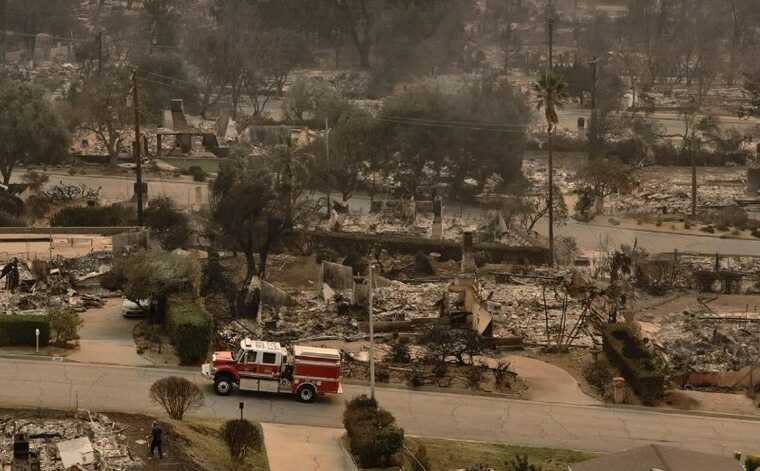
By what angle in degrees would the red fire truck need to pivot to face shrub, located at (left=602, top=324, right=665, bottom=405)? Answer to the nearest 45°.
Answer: approximately 180°

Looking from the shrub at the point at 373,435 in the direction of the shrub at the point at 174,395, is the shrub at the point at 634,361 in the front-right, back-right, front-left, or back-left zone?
back-right

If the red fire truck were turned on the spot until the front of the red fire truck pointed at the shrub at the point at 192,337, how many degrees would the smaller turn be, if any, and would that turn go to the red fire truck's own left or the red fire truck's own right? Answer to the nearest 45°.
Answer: approximately 45° to the red fire truck's own right

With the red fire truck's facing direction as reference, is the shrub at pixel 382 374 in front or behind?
behind

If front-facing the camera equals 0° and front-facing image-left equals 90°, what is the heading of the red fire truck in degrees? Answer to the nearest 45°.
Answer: approximately 90°

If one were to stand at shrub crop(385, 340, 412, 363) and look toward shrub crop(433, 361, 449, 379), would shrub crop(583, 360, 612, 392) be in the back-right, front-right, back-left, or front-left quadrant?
front-left

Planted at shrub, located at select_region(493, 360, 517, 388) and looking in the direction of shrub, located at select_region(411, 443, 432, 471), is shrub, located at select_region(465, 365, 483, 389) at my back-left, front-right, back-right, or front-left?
front-right

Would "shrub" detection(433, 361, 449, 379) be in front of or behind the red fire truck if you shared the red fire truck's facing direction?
behind

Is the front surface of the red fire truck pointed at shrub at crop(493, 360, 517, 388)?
no

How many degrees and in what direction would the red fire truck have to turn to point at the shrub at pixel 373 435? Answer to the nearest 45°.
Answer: approximately 135° to its left

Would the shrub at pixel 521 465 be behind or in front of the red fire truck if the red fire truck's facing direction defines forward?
behind

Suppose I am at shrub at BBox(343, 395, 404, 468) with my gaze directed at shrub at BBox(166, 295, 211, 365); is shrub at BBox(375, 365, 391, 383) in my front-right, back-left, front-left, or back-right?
front-right

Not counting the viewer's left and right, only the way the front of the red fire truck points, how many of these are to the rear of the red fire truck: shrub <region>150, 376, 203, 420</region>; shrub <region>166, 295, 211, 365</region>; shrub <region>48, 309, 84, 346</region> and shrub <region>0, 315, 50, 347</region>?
0
